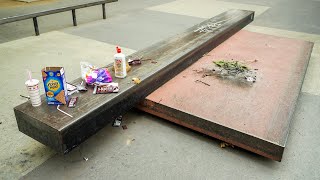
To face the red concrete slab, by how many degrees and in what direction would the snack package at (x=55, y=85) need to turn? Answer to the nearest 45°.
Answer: approximately 90° to its left

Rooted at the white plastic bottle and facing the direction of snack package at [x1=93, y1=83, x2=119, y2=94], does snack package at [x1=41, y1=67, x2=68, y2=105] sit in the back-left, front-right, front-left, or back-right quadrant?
front-right

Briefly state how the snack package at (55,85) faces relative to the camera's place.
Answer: facing the viewer

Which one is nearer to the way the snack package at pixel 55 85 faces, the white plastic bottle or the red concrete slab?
the red concrete slab

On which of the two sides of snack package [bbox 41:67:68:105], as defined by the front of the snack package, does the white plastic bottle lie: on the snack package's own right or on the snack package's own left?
on the snack package's own left
